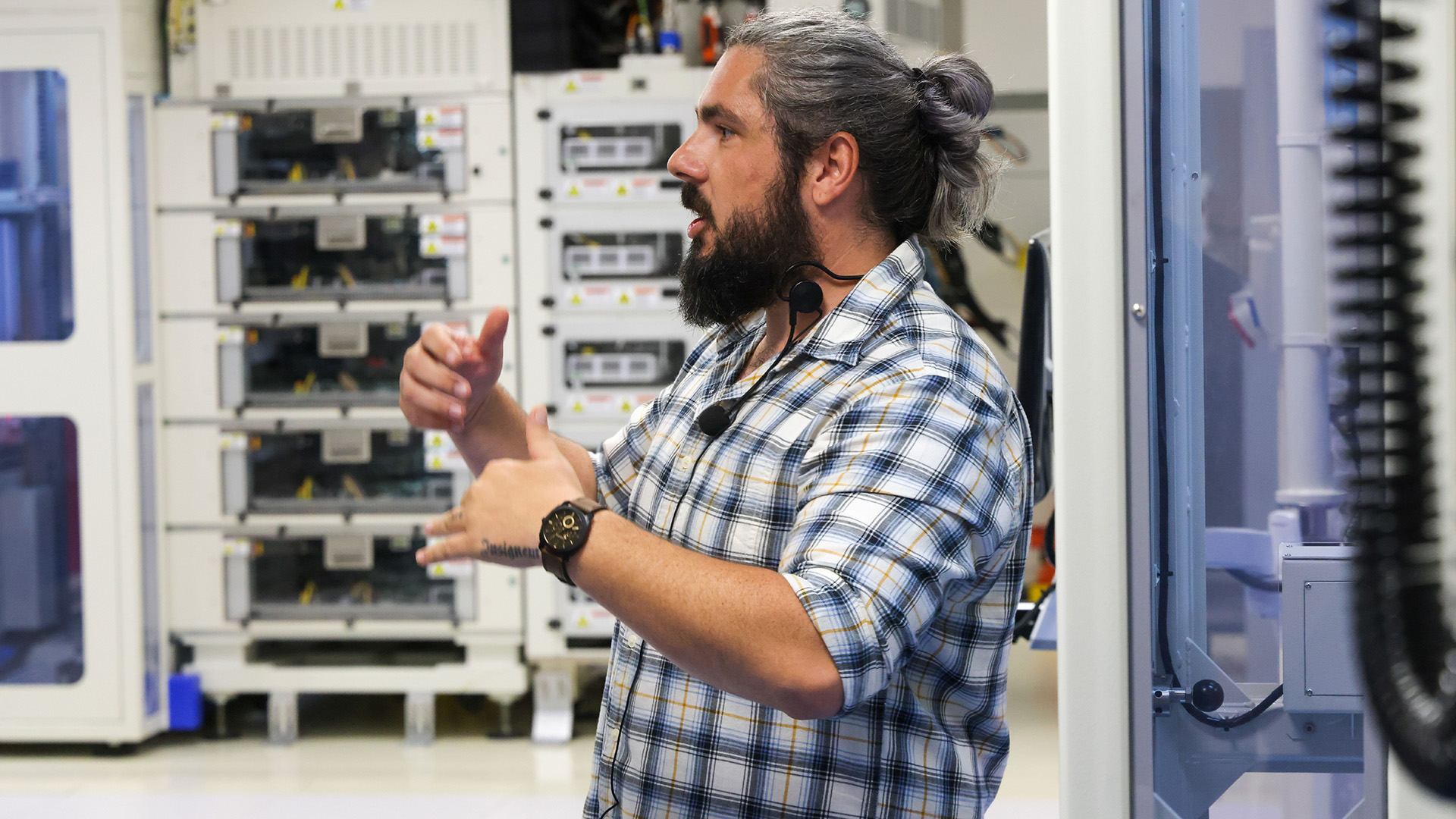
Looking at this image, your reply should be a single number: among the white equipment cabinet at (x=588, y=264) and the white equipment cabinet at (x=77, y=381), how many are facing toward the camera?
2

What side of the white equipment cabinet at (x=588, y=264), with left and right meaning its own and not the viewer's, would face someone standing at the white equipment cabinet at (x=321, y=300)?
right

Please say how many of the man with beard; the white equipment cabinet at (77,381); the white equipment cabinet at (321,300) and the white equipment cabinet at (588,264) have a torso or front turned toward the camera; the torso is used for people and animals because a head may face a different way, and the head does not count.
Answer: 3

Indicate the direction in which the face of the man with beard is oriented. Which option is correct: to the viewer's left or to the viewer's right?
to the viewer's left

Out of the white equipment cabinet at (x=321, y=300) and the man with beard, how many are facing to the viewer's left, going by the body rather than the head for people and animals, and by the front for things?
1

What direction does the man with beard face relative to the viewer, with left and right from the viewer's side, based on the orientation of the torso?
facing to the left of the viewer
